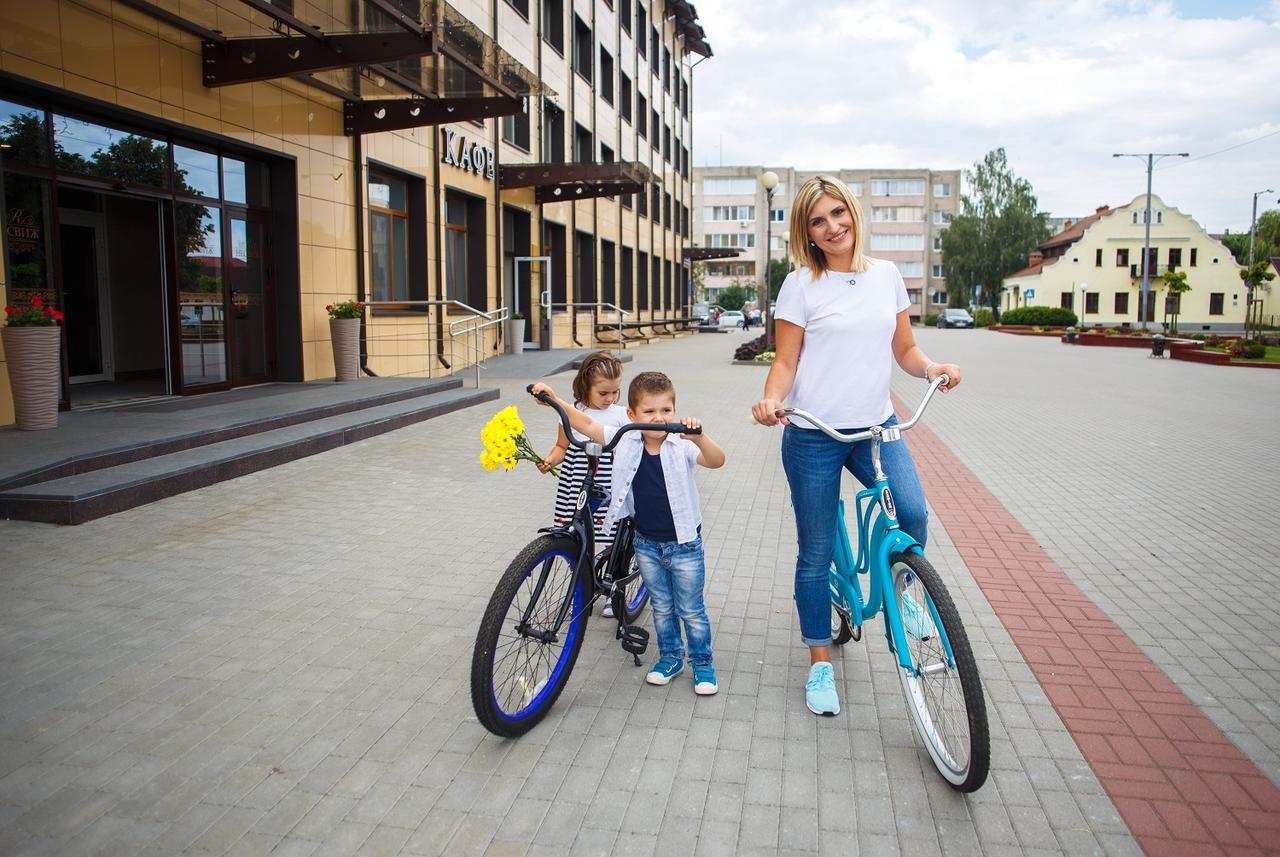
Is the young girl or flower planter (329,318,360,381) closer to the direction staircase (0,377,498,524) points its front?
the young girl

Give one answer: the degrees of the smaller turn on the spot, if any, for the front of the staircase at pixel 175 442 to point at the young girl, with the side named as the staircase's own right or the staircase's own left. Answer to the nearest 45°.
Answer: approximately 45° to the staircase's own right

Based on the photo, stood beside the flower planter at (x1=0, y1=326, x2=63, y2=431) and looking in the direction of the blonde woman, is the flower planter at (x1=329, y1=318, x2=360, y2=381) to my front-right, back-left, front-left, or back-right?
back-left

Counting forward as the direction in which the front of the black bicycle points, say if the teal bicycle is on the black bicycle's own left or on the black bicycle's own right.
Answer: on the black bicycle's own left

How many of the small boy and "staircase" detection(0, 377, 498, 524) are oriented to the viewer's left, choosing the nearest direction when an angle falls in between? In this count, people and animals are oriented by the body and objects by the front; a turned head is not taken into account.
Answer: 0

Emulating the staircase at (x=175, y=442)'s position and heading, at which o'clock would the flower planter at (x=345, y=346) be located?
The flower planter is roughly at 8 o'clock from the staircase.

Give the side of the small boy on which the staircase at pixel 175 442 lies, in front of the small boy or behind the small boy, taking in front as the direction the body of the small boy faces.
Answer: behind

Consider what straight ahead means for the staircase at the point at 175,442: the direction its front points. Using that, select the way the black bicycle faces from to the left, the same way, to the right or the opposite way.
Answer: to the right

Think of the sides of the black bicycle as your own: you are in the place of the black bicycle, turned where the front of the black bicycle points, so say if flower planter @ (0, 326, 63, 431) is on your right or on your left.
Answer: on your right

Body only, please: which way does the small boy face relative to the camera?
toward the camera

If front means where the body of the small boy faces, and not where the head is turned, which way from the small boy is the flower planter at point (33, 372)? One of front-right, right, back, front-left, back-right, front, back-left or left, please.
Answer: back-right

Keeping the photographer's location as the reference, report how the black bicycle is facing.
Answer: facing the viewer and to the left of the viewer

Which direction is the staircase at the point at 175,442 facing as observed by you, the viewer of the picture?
facing the viewer and to the right of the viewer

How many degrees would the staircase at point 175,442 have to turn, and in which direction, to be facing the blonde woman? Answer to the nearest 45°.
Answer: approximately 45° to its right
